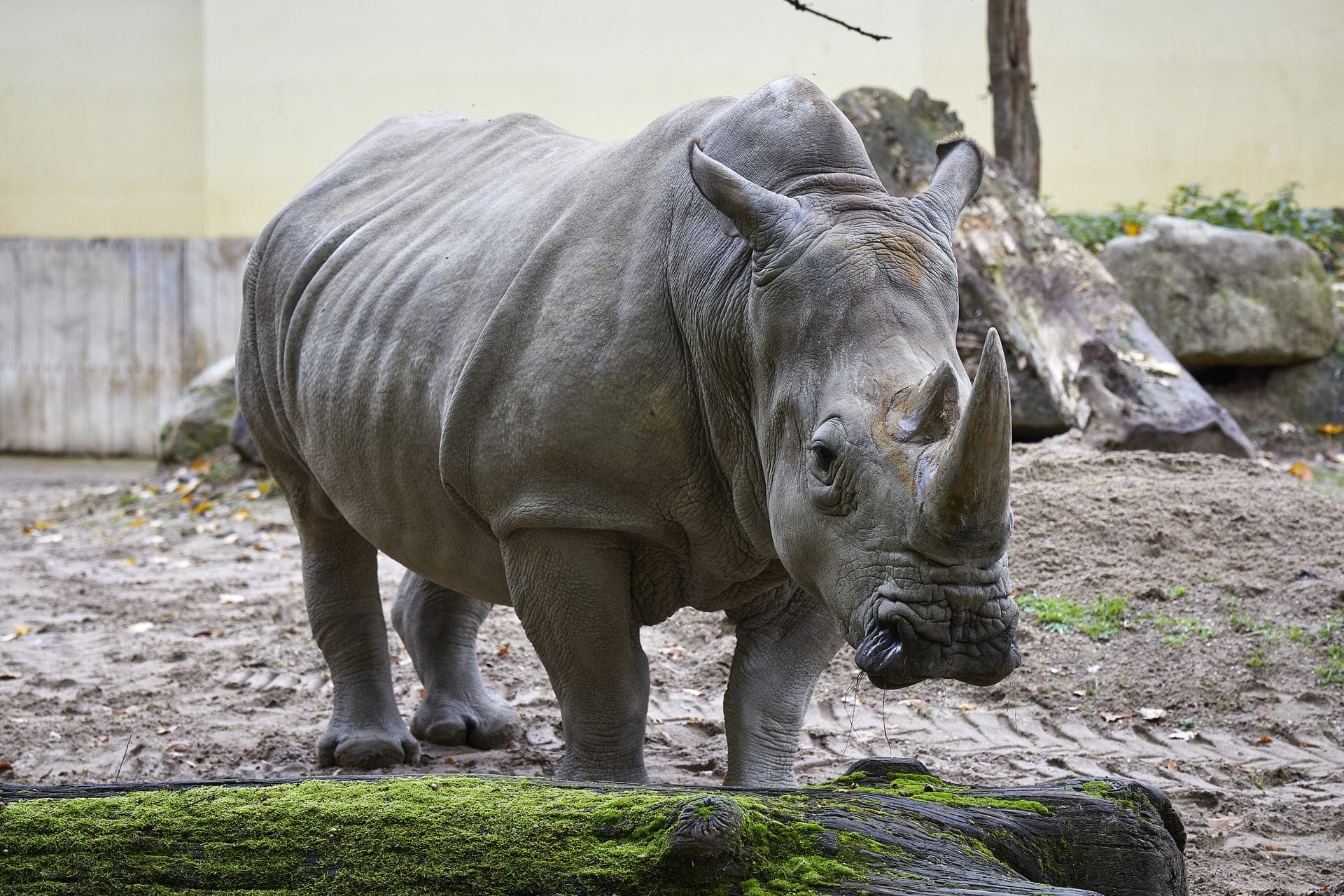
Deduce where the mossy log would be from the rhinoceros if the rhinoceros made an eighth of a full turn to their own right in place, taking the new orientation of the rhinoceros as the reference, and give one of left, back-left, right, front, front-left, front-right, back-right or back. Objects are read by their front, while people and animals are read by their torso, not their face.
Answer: front

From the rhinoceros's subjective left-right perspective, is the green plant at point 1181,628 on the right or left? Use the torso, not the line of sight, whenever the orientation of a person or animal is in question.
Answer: on its left

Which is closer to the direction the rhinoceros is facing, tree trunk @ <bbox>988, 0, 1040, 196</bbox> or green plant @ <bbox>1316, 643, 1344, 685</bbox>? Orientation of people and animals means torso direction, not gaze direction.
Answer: the green plant

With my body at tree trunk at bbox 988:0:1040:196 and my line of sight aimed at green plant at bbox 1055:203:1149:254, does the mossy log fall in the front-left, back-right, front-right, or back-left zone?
back-right

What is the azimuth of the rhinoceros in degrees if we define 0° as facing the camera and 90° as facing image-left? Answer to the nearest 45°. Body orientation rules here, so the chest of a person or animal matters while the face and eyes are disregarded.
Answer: approximately 315°

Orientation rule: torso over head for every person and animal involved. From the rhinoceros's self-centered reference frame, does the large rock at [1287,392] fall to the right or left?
on its left
